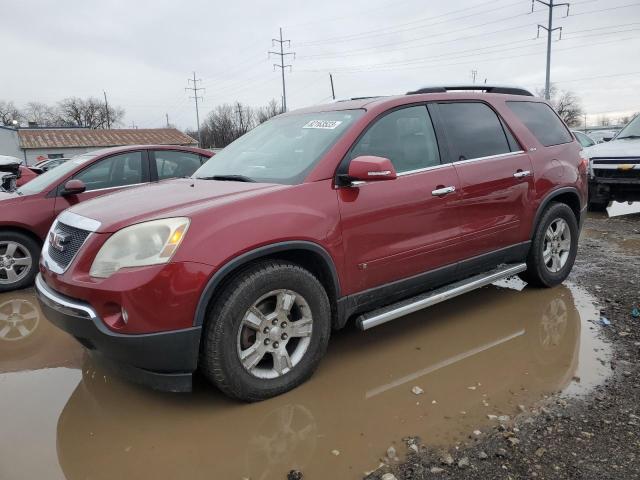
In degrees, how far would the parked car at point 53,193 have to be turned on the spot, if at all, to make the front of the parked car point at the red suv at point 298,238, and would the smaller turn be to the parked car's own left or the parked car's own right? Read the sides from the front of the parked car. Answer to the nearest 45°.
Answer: approximately 135° to the parked car's own left

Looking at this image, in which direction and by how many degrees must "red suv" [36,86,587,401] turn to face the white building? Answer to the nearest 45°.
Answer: approximately 90° to its right

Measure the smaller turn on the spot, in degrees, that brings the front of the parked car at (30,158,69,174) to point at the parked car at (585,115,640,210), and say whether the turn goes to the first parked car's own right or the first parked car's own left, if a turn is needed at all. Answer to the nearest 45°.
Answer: approximately 90° to the first parked car's own left

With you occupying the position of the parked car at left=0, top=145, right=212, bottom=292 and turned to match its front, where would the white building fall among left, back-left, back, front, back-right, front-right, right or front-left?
right

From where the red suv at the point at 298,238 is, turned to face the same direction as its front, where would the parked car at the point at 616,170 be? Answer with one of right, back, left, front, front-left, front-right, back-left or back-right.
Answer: back

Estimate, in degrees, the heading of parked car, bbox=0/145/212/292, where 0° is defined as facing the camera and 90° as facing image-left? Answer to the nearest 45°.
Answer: approximately 90°

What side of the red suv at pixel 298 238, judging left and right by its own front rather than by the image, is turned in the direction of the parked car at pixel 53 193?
right

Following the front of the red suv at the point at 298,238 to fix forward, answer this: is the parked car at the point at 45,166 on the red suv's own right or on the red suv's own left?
on the red suv's own right

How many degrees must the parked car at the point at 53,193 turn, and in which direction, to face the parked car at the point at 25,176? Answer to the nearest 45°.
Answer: approximately 90° to its right

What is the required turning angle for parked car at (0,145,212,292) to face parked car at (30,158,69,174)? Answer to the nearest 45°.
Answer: approximately 90° to its right

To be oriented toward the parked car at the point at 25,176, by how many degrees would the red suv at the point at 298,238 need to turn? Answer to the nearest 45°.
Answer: approximately 90° to its right

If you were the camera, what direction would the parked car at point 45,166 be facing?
facing the viewer and to the left of the viewer

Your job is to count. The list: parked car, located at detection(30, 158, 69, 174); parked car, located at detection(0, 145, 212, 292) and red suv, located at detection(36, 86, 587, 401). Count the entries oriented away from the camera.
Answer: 0

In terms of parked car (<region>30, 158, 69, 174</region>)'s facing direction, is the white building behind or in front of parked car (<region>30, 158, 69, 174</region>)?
behind
